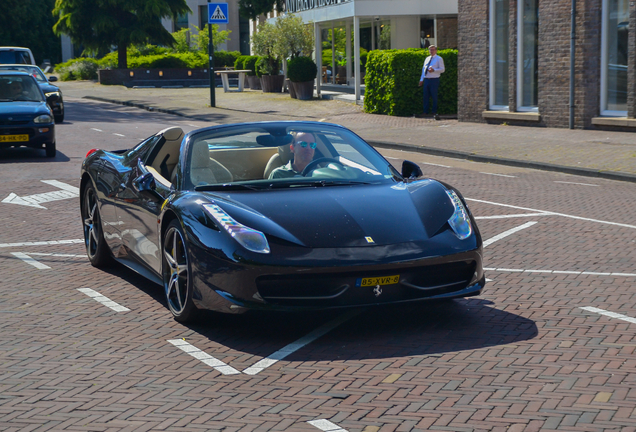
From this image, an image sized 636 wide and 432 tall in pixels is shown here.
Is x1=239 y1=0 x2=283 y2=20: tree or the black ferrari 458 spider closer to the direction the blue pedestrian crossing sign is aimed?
the black ferrari 458 spider

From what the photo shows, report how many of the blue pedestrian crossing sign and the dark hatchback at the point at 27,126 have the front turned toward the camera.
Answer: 2

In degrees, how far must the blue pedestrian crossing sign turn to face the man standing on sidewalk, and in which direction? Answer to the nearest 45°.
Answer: approximately 45° to its left

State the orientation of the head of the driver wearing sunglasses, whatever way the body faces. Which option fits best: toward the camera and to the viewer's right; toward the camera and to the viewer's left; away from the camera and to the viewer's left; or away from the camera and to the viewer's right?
toward the camera and to the viewer's right

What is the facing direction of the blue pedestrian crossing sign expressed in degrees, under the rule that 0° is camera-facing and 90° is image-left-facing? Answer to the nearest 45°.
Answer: approximately 0°

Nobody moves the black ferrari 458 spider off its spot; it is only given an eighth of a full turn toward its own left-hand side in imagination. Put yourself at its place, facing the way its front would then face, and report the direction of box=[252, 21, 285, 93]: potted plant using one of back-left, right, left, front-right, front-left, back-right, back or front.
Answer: left

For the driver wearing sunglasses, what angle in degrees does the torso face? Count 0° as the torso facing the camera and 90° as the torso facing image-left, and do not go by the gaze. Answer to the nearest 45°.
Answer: approximately 315°

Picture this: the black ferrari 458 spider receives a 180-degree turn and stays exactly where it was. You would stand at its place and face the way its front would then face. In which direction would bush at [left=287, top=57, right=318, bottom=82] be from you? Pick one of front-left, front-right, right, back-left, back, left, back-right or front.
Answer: front-right

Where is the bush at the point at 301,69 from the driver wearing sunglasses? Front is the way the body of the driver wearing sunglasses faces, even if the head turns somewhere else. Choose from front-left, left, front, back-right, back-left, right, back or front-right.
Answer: back-left

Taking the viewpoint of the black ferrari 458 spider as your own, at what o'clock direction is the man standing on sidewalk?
The man standing on sidewalk is roughly at 8 o'clock from the black ferrari 458 spider.

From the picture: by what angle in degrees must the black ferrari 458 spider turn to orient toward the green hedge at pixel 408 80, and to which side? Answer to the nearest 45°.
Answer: approximately 135° to its left
